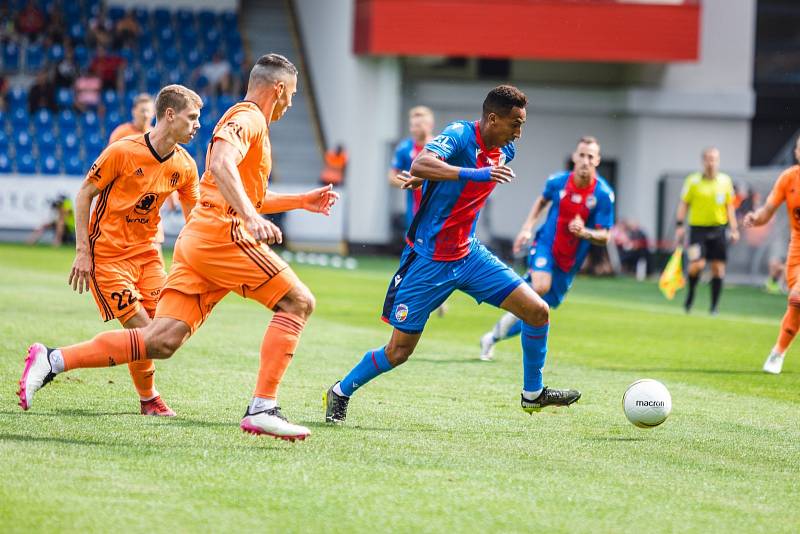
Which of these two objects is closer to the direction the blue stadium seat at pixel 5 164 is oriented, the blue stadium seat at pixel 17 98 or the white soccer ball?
the white soccer ball

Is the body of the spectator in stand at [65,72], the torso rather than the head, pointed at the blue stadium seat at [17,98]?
no

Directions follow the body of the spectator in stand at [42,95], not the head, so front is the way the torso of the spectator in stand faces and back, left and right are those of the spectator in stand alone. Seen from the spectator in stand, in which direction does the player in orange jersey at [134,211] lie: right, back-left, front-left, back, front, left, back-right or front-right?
front

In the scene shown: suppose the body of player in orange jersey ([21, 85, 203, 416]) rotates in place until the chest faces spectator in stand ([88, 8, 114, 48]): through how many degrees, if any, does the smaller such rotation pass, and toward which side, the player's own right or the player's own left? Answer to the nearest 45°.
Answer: approximately 135° to the player's own left

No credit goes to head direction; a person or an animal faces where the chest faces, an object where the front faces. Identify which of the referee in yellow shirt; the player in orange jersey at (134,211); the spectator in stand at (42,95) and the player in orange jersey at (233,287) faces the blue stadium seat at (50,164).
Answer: the spectator in stand

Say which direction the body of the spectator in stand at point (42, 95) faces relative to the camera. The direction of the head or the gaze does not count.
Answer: toward the camera

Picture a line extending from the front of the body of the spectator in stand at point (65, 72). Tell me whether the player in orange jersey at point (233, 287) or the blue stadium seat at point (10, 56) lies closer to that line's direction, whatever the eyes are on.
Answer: the player in orange jersey

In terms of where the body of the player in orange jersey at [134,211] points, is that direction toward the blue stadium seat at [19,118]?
no

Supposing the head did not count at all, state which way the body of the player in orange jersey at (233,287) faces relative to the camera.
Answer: to the viewer's right

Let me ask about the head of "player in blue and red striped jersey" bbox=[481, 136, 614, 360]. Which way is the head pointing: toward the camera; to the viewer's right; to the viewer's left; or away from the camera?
toward the camera

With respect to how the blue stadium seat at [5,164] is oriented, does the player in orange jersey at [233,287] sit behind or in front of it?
in front

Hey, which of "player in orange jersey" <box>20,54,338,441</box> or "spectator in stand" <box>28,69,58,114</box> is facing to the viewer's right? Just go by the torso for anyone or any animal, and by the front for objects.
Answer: the player in orange jersey

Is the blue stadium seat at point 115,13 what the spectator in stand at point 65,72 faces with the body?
no

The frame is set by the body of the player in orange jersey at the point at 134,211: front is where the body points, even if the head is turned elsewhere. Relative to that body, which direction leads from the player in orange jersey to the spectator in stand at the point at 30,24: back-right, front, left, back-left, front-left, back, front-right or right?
back-left

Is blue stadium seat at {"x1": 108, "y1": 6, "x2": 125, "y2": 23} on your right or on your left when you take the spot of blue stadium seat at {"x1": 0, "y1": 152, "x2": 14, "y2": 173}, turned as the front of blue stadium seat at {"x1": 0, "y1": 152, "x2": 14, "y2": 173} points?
on your left

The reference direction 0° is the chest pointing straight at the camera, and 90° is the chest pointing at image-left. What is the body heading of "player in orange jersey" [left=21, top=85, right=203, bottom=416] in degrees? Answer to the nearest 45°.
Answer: approximately 315°

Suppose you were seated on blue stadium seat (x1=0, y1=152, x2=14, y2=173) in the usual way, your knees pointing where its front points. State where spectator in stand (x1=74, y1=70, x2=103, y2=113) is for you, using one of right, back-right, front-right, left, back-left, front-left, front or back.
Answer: left

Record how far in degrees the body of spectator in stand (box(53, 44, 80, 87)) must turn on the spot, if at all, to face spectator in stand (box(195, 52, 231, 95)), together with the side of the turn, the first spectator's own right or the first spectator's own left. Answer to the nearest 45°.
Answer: approximately 45° to the first spectator's own left

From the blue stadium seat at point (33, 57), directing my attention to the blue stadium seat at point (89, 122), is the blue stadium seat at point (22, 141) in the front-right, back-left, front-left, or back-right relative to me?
front-right
